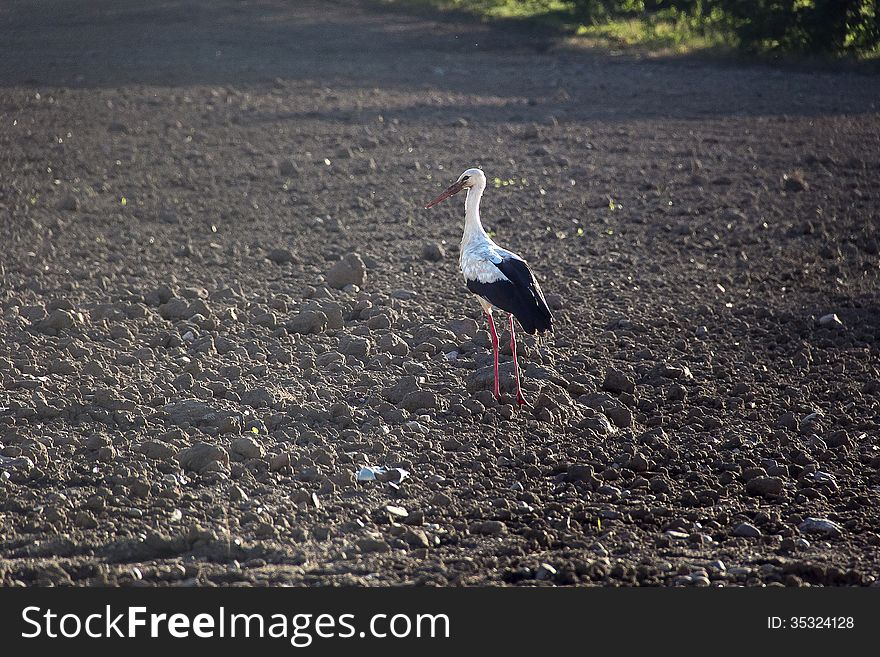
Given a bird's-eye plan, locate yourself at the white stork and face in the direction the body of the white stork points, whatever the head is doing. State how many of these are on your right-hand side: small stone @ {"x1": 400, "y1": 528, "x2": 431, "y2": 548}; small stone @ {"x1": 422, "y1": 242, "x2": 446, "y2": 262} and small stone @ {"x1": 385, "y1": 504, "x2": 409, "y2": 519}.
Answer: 1

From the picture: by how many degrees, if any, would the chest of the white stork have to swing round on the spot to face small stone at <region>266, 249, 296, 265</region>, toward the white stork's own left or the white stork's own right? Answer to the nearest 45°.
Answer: approximately 45° to the white stork's own right

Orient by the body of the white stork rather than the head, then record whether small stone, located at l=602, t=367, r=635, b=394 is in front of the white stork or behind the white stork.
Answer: behind

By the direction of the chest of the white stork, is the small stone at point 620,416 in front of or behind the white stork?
behind

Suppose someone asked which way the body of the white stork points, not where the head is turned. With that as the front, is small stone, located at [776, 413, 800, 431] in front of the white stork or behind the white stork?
behind

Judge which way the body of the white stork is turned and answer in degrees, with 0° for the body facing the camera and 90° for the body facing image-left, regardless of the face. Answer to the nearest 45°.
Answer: approximately 90°

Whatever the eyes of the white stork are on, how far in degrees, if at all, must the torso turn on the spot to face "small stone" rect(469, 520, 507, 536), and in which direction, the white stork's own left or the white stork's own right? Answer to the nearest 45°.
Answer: approximately 90° to the white stork's own left

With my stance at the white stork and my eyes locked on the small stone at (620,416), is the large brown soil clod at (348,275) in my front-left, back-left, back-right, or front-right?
back-left

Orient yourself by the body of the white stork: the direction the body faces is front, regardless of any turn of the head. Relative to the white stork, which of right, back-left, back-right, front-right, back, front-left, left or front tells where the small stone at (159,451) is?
front-left

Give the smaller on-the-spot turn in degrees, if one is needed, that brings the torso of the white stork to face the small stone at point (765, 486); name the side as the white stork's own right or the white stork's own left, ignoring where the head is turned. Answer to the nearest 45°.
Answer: approximately 135° to the white stork's own left

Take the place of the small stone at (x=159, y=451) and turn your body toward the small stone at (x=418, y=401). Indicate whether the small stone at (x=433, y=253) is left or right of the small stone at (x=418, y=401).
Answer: left

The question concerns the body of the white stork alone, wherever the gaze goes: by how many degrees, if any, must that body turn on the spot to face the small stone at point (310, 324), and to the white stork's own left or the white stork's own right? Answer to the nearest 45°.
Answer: approximately 45° to the white stork's own right

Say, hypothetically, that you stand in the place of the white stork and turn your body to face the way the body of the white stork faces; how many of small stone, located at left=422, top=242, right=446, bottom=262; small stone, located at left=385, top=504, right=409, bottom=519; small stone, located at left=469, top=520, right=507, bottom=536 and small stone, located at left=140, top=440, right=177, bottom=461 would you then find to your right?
1
